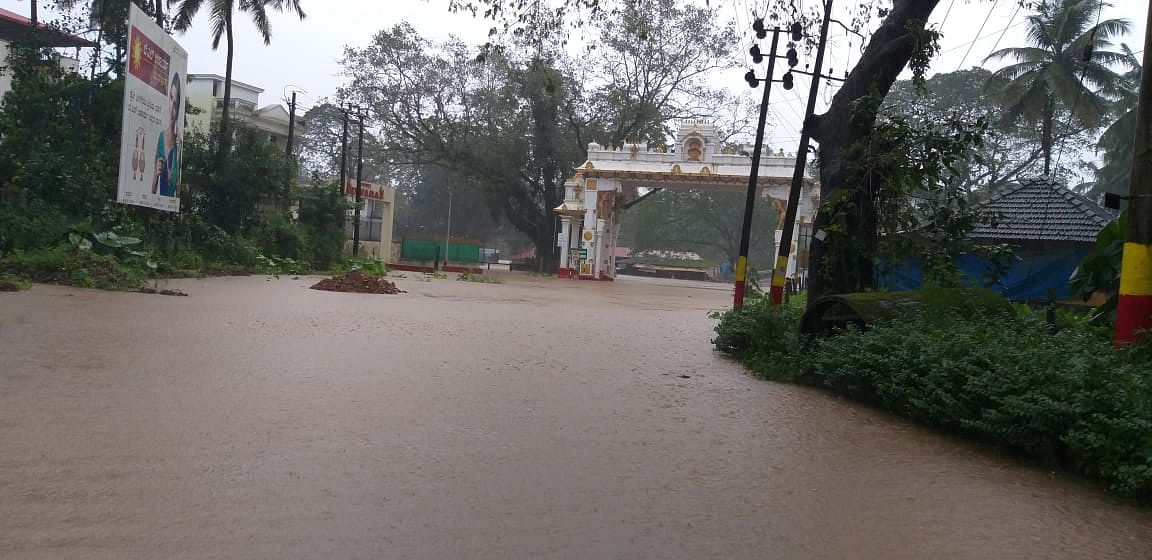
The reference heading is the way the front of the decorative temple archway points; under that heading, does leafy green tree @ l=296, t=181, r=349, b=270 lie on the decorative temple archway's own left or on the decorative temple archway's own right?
on the decorative temple archway's own right

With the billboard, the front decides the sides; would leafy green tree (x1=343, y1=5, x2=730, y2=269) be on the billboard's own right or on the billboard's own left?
on the billboard's own left

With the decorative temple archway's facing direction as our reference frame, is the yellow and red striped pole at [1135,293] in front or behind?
in front

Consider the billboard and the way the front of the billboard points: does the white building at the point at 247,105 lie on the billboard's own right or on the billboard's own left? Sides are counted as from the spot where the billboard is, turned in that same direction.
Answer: on the billboard's own left

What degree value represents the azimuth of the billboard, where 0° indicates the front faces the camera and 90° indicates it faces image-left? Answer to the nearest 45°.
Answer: approximately 315°

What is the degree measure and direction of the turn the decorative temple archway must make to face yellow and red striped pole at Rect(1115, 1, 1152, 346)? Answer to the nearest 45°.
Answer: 0° — it already faces it

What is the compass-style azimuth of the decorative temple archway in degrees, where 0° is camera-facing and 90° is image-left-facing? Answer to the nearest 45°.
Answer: approximately 0°

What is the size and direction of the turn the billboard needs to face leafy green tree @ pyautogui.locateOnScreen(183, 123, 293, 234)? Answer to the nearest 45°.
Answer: approximately 135° to its left
